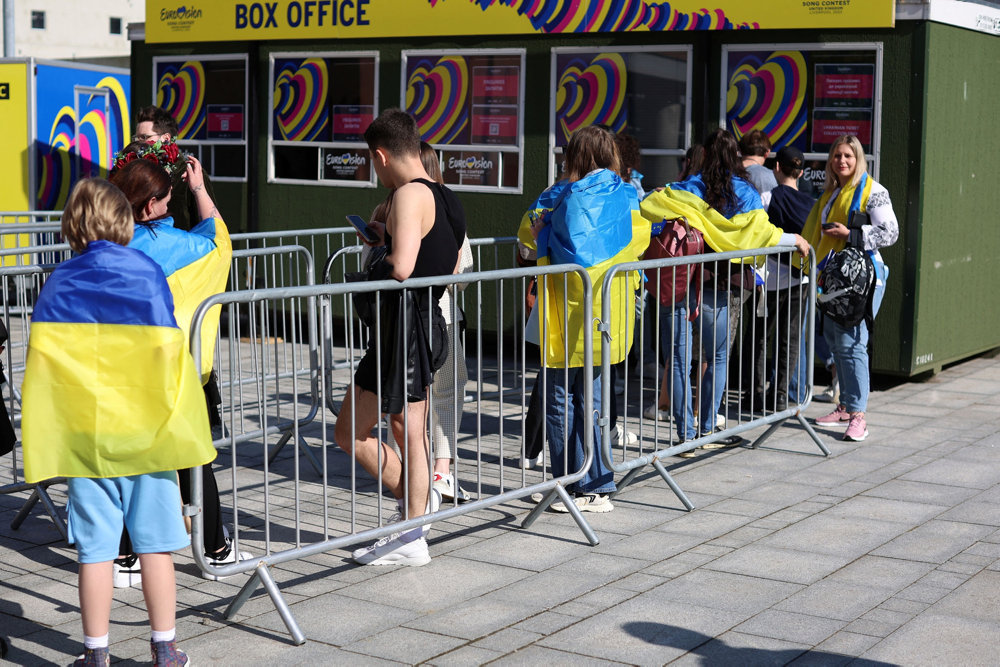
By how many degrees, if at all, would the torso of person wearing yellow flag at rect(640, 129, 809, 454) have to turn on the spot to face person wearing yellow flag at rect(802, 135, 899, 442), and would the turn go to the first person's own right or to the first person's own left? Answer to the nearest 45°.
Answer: approximately 45° to the first person's own right

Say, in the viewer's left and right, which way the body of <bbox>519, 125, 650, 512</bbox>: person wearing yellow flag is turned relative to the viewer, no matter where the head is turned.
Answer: facing away from the viewer

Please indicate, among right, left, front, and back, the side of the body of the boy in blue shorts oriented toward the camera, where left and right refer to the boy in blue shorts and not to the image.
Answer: back

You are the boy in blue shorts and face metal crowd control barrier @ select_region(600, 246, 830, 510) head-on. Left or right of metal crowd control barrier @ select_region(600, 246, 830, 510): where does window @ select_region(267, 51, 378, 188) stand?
left

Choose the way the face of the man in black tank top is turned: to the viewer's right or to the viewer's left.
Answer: to the viewer's left

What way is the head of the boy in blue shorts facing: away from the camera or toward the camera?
away from the camera

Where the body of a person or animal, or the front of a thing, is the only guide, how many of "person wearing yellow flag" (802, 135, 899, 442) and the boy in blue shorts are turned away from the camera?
1

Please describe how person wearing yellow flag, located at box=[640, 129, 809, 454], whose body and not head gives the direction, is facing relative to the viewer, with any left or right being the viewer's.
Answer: facing away from the viewer

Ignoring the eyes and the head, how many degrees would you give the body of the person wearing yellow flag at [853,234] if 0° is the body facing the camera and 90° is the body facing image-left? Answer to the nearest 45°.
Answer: approximately 45°
